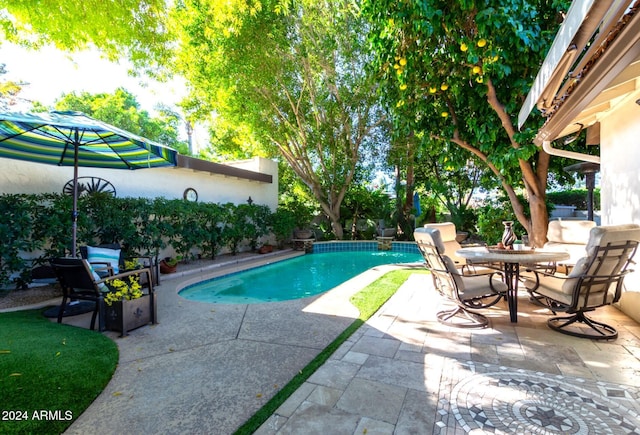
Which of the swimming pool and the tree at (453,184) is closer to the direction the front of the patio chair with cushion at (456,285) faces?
the tree

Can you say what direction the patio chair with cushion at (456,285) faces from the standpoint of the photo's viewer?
facing away from the viewer and to the right of the viewer

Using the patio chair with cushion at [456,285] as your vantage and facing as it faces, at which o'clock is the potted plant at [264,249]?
The potted plant is roughly at 9 o'clock from the patio chair with cushion.

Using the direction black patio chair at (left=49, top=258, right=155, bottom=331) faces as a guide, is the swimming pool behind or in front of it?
in front

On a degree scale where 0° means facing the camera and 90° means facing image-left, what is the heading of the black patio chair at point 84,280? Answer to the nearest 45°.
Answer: approximately 225°

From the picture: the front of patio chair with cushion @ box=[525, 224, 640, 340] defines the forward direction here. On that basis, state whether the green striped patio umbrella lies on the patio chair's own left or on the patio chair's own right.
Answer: on the patio chair's own left

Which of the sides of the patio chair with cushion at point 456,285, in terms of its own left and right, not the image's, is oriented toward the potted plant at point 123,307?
back

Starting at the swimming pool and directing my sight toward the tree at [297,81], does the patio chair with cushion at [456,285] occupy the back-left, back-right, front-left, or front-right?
back-right

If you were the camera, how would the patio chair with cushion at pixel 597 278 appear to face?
facing away from the viewer and to the left of the viewer

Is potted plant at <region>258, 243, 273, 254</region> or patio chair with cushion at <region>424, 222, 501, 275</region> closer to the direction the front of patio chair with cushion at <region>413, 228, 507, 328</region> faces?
the patio chair with cushion

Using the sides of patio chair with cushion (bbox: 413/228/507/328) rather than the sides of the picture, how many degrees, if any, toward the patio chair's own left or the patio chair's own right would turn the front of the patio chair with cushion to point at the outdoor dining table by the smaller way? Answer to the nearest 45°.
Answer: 0° — it already faces it

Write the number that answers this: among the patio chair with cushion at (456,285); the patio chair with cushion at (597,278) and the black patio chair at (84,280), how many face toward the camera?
0

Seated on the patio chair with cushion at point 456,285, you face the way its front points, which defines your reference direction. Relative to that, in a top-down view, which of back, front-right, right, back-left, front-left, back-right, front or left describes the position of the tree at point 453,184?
front-left
